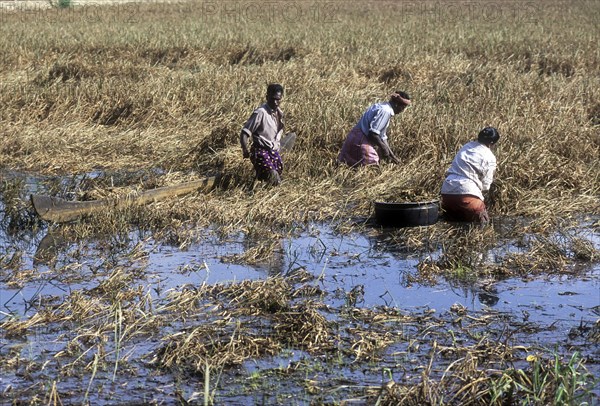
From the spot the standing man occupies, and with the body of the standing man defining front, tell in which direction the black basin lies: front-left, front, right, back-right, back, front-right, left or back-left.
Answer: front

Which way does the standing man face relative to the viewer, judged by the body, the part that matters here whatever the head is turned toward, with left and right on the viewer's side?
facing the viewer and to the right of the viewer
